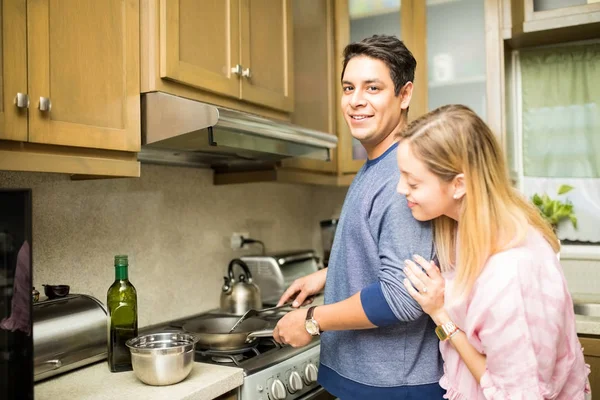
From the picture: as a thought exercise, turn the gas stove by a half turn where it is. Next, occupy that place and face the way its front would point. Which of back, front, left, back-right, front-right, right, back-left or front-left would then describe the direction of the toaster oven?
front-right

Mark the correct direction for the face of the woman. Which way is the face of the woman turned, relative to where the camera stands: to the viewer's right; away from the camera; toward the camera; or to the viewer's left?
to the viewer's left

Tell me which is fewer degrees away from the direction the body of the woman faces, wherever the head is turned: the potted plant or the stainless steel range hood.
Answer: the stainless steel range hood

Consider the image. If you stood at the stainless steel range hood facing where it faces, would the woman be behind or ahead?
ahead

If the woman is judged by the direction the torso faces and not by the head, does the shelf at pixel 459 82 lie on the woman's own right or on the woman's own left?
on the woman's own right

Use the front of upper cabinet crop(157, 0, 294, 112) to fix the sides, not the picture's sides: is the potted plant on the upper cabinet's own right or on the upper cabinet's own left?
on the upper cabinet's own left

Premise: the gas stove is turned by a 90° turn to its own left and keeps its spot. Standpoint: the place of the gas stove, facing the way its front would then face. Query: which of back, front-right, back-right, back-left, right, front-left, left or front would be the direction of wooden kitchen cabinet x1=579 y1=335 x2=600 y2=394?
front-right

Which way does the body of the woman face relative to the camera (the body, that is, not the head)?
to the viewer's left

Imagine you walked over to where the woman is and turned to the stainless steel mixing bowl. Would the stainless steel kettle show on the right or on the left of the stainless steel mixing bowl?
right

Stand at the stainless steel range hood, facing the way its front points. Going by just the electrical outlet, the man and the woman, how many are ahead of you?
2

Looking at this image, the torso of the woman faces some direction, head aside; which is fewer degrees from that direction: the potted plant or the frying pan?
the frying pan
